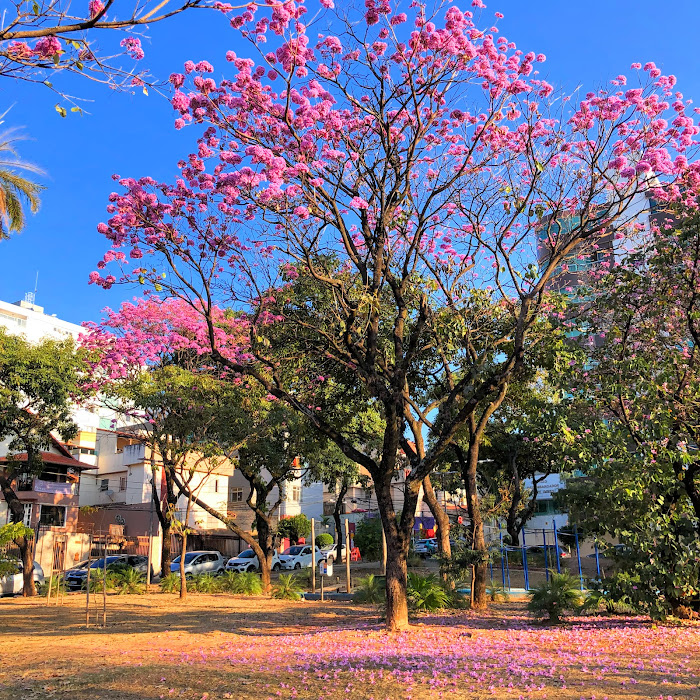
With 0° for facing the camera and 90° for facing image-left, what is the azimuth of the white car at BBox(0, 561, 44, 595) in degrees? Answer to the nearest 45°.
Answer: approximately 45°

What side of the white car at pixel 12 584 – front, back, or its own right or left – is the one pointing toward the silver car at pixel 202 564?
back

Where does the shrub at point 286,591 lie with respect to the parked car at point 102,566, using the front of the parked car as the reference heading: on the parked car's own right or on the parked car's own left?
on the parked car's own left

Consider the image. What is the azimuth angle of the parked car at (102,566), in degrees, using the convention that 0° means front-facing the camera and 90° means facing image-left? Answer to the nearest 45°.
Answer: approximately 45°

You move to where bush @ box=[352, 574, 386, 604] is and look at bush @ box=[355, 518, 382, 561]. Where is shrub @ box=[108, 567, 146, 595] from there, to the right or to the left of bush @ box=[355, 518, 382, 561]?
left

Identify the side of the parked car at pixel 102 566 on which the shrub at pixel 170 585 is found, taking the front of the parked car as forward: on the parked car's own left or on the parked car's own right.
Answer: on the parked car's own left
